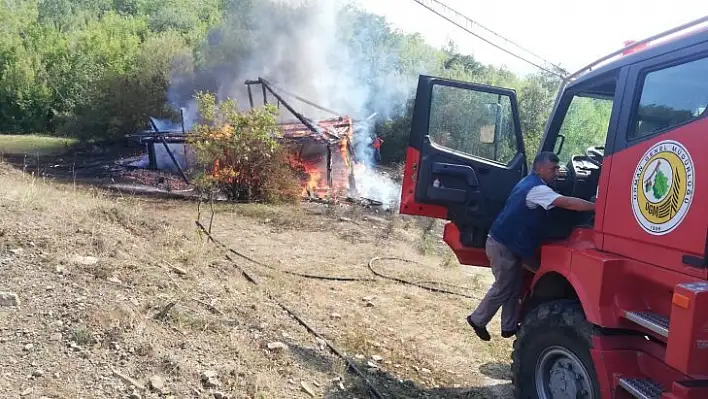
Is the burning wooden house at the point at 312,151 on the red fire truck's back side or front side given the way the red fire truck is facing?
on the front side

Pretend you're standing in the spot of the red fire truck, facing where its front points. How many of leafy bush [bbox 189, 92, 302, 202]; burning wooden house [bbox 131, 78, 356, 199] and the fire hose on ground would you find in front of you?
3

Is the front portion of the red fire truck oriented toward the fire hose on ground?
yes

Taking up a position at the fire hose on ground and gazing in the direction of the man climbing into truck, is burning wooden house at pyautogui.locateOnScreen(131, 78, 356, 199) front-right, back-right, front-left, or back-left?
back-left

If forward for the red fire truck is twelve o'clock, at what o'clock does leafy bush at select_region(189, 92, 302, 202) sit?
The leafy bush is roughly at 12 o'clock from the red fire truck.

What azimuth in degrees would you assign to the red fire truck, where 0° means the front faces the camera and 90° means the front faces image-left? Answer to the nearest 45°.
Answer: approximately 135°
